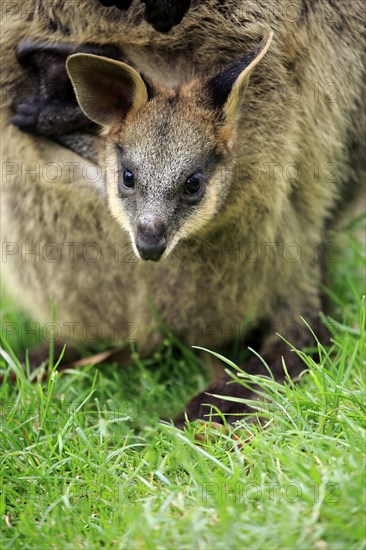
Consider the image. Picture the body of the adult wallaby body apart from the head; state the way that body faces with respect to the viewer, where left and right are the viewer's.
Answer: facing the viewer and to the left of the viewer
